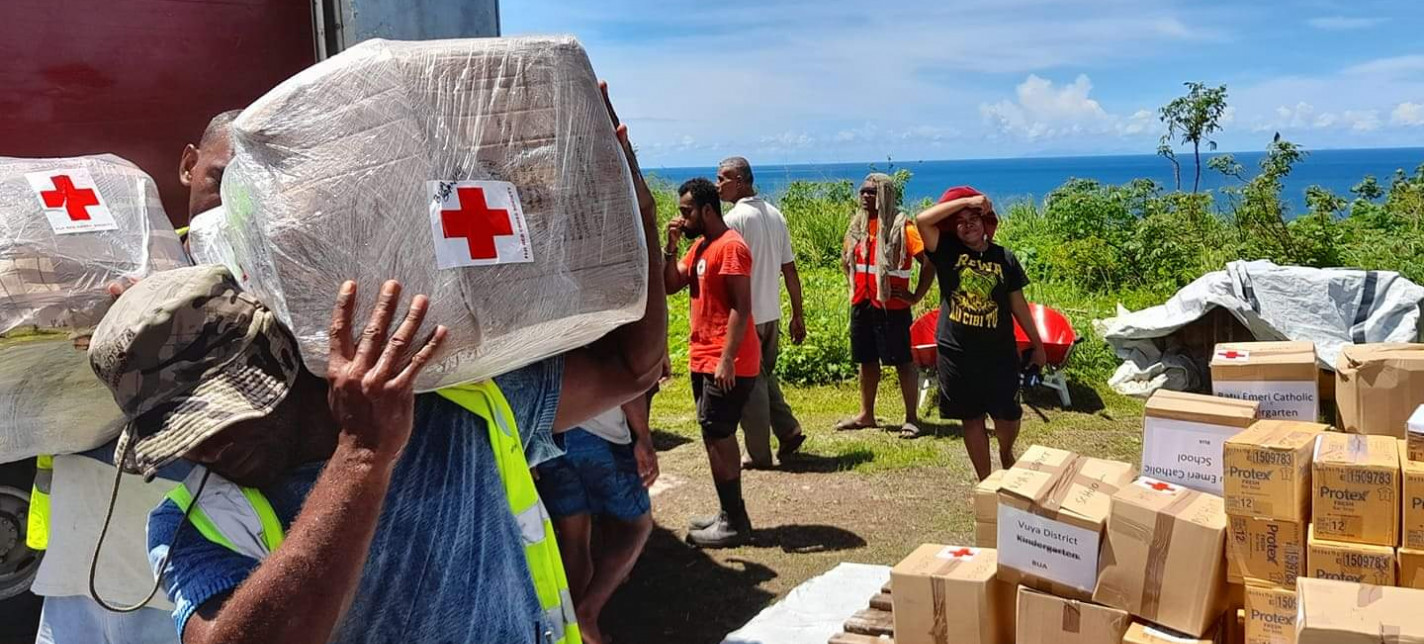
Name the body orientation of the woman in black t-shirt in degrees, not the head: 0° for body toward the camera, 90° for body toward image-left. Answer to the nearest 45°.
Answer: approximately 0°

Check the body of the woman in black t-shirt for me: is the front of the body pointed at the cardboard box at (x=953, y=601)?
yes

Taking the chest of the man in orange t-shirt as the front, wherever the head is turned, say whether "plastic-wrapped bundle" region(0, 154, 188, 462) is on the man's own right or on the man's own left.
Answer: on the man's own left

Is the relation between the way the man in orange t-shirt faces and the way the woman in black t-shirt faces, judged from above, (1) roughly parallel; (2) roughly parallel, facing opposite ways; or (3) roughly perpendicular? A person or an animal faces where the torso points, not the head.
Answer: roughly perpendicular

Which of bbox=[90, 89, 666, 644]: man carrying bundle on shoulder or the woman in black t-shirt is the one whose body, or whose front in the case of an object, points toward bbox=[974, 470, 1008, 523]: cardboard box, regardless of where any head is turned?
the woman in black t-shirt

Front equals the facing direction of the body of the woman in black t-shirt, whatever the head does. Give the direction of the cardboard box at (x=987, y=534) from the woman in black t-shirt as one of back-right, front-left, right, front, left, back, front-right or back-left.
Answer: front

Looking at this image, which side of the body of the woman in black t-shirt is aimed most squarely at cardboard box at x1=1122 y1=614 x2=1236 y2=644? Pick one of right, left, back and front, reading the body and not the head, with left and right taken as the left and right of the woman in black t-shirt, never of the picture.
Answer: front

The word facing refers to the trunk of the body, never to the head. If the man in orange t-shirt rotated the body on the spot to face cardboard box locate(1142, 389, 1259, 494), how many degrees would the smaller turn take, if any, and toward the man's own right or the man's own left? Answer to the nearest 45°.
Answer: approximately 135° to the man's own left

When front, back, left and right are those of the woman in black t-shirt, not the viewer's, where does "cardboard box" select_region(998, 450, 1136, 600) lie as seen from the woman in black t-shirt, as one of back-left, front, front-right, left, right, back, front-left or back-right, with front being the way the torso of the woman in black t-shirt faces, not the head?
front

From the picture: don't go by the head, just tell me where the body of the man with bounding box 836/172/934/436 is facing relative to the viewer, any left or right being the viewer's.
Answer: facing the viewer and to the left of the viewer

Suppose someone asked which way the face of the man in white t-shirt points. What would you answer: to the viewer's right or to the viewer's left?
to the viewer's left
